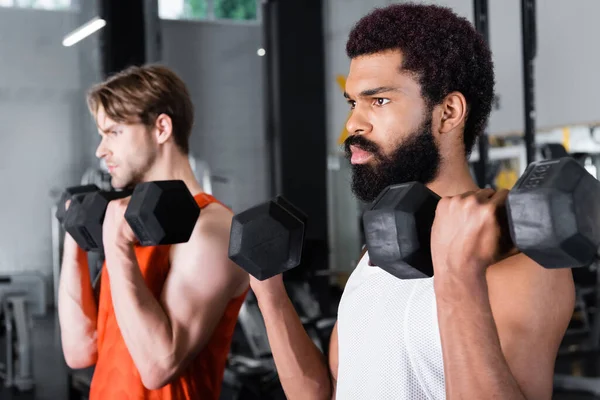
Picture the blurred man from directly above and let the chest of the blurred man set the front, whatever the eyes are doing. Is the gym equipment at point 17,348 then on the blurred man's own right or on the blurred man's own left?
on the blurred man's own right

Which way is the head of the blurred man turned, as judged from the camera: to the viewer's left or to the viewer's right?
to the viewer's left

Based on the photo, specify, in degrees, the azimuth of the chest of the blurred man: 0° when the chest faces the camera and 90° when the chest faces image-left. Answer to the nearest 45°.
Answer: approximately 90°

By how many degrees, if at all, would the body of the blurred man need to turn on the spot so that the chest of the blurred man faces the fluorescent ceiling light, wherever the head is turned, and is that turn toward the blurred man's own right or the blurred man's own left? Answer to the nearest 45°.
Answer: approximately 90° to the blurred man's own right
